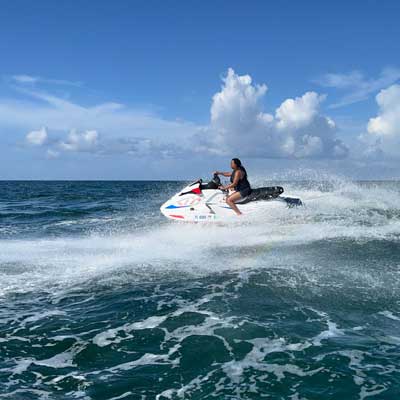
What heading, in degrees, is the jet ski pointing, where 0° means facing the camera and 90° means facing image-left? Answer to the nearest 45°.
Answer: approximately 90°

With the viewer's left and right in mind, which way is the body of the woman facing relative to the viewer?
facing to the left of the viewer
